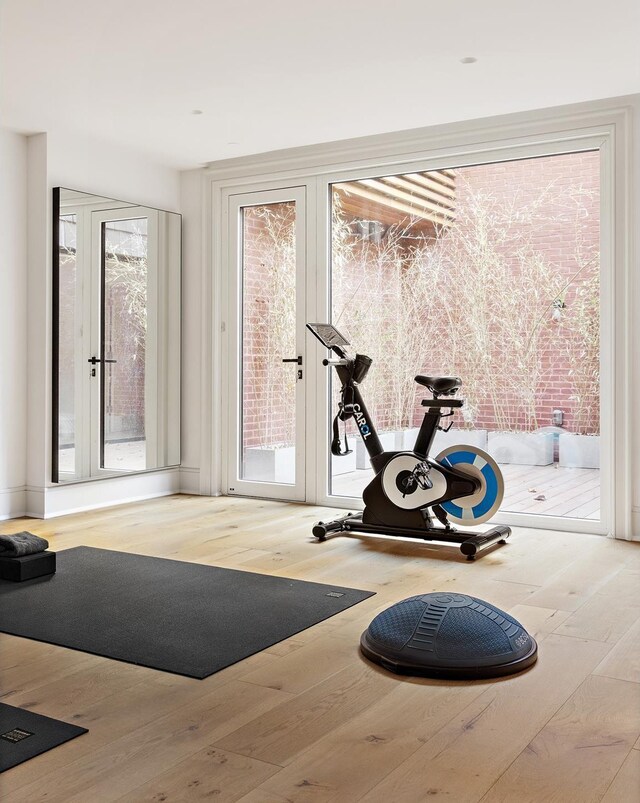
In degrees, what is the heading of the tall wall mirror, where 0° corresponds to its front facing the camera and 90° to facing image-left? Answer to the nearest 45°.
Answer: approximately 315°

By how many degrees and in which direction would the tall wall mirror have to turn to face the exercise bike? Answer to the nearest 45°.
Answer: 0° — it already faces it

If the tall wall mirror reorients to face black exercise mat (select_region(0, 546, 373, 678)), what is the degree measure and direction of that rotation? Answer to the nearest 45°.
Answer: approximately 45° to its right

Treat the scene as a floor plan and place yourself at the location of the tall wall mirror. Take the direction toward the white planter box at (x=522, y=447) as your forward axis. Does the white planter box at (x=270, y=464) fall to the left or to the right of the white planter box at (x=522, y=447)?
left

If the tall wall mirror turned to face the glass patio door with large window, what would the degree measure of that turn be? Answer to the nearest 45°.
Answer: approximately 45° to its left

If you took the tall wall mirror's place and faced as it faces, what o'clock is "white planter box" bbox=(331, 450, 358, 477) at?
The white planter box is roughly at 11 o'clock from the tall wall mirror.

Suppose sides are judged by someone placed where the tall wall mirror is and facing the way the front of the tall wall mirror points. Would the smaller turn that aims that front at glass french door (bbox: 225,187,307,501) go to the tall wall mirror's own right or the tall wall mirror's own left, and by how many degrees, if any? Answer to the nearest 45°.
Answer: approximately 45° to the tall wall mirror's own left

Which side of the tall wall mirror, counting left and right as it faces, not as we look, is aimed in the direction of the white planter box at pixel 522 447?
front

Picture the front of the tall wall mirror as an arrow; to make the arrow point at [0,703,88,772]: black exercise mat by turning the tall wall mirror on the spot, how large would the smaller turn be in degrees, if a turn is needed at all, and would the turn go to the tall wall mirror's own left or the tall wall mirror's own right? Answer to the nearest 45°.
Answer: approximately 45° to the tall wall mirror's own right

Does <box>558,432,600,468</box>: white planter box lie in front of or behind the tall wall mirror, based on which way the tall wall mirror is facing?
in front

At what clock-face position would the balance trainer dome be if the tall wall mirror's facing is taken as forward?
The balance trainer dome is roughly at 1 o'clock from the tall wall mirror.

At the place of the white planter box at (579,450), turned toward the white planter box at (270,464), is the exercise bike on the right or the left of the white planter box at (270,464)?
left
